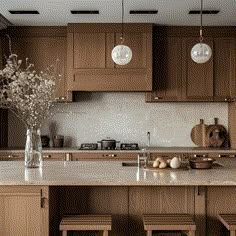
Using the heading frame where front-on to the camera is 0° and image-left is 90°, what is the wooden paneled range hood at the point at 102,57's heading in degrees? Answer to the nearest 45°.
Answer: approximately 0°

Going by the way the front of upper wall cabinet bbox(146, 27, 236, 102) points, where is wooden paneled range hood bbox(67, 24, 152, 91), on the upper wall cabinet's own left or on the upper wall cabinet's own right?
on the upper wall cabinet's own right

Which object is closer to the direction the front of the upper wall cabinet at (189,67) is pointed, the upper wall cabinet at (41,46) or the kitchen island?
the kitchen island

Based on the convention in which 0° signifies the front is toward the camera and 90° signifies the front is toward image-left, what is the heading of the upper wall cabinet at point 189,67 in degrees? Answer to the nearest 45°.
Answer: approximately 0°

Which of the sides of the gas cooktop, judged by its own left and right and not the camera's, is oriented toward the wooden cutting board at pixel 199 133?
left
